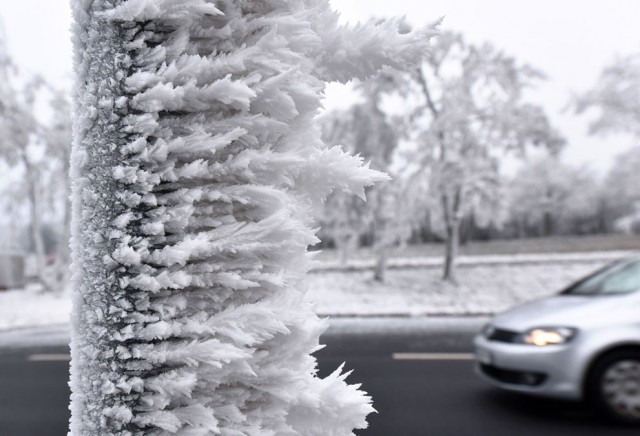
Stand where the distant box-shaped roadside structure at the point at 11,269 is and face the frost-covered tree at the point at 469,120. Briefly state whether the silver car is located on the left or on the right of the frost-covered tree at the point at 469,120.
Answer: right

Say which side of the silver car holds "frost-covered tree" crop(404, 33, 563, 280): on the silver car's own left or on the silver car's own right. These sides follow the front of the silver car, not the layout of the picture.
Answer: on the silver car's own right

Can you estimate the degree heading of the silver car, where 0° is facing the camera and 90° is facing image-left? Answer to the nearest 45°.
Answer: approximately 45°

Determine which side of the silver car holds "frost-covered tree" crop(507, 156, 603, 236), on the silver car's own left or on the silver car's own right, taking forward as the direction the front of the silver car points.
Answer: on the silver car's own right

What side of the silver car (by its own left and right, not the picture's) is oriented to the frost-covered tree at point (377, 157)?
right

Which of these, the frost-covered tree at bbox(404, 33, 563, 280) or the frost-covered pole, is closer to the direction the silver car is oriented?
the frost-covered pole

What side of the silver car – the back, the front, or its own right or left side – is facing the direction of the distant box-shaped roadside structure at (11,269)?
right
